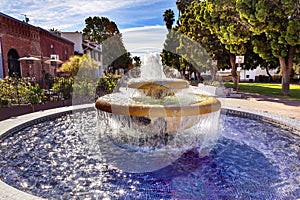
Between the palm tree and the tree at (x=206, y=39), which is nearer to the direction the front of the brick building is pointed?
the tree

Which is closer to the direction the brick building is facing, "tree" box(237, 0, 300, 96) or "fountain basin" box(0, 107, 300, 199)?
the tree

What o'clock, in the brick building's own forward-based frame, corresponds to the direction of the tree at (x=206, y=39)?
The tree is roughly at 11 o'clock from the brick building.

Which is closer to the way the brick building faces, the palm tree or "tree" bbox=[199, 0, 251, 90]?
the tree

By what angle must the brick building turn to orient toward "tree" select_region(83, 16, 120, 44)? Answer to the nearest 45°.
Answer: approximately 90° to its left

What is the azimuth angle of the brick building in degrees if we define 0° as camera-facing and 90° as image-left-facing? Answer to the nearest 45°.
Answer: approximately 315°

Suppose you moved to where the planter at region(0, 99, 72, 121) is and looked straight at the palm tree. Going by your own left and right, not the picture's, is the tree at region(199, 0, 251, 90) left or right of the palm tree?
right

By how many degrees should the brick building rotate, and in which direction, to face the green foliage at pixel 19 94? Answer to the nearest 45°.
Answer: approximately 45° to its right

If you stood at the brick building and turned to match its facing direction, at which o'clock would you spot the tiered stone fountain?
The tiered stone fountain is roughly at 1 o'clock from the brick building.
